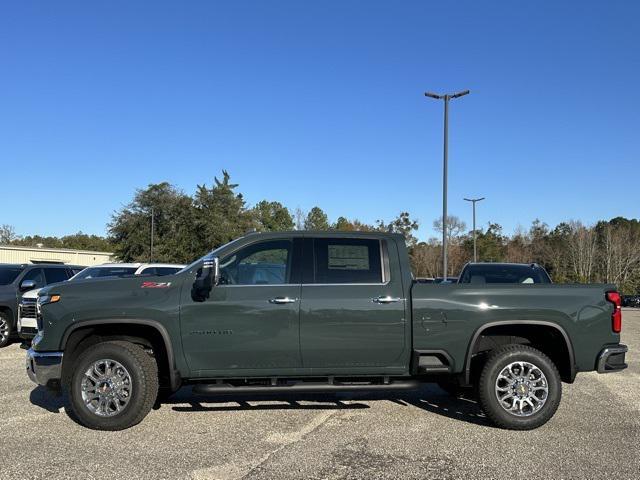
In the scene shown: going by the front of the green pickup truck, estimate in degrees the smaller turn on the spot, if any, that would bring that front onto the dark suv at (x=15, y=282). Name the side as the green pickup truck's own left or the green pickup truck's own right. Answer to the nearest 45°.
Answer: approximately 45° to the green pickup truck's own right

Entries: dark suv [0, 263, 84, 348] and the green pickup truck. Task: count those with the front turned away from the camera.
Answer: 0

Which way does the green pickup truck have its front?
to the viewer's left

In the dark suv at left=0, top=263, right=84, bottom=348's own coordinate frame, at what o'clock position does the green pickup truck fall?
The green pickup truck is roughly at 10 o'clock from the dark suv.
